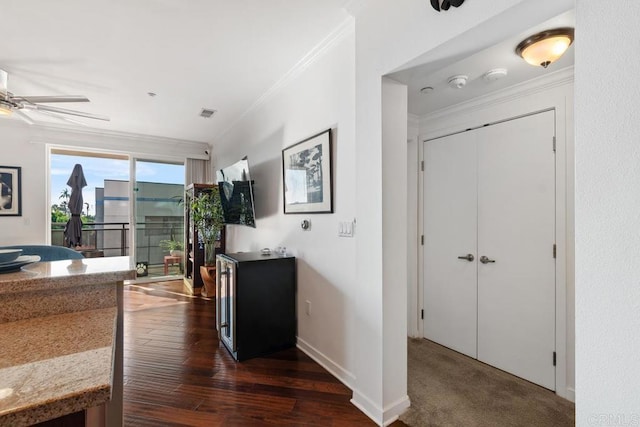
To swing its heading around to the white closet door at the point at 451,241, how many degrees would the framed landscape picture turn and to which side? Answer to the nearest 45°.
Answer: approximately 135° to its left

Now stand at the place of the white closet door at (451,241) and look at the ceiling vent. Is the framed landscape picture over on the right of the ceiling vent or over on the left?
left

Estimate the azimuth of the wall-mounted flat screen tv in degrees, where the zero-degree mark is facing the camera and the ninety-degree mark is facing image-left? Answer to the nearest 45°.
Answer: approximately 45°

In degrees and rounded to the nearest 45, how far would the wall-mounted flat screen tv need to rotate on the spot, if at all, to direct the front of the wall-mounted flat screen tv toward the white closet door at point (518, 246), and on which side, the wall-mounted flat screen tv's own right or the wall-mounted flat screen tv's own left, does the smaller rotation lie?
approximately 90° to the wall-mounted flat screen tv's own left

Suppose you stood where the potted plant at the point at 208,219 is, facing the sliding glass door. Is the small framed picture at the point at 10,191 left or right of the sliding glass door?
left

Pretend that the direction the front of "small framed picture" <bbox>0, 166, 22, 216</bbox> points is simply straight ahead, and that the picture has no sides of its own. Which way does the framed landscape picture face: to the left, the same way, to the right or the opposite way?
to the right

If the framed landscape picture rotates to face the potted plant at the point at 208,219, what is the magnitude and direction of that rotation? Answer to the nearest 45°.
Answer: approximately 90° to its right

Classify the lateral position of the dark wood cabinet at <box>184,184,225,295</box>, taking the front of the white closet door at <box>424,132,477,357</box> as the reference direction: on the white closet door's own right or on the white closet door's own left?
on the white closet door's own right

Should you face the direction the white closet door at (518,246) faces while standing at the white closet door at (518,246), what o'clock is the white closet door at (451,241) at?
the white closet door at (451,241) is roughly at 2 o'clock from the white closet door at (518,246).
